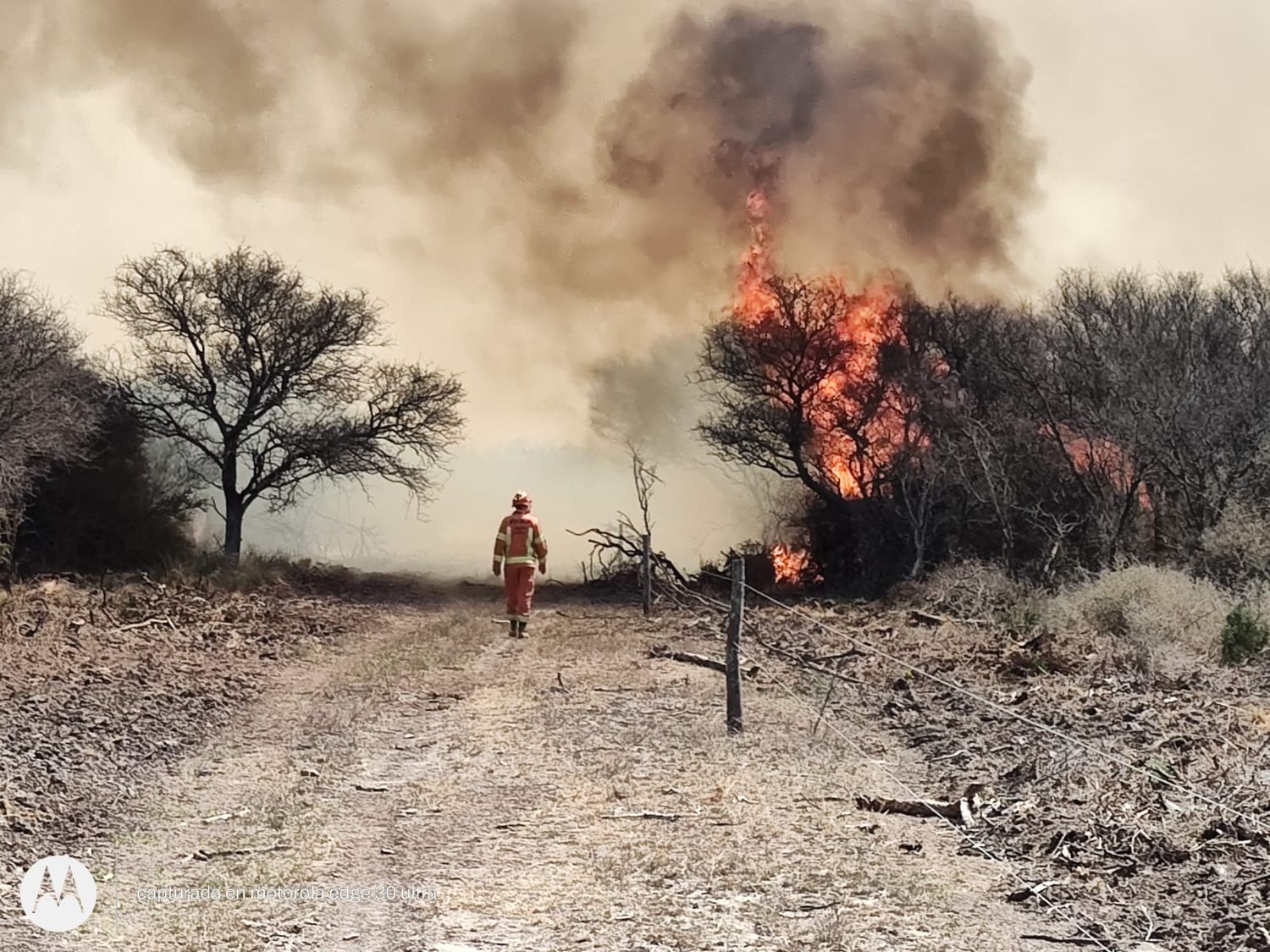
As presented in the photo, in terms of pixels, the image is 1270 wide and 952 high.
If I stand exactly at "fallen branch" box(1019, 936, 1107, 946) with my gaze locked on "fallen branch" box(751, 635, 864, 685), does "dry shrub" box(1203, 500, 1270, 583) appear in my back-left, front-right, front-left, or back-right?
front-right

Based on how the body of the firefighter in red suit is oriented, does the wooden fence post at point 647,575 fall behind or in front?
in front

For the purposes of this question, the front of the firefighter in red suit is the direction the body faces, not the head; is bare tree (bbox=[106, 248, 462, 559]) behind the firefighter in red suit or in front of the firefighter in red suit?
in front

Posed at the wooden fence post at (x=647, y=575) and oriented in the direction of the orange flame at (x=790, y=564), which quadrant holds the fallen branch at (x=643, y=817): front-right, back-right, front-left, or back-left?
back-right

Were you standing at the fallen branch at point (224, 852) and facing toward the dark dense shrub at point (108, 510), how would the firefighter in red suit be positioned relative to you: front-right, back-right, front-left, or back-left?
front-right

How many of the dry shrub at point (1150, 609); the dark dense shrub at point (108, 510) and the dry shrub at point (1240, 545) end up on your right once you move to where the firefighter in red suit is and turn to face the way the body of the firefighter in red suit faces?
2

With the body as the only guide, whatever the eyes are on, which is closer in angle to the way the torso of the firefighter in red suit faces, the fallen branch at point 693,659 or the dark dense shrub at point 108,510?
the dark dense shrub

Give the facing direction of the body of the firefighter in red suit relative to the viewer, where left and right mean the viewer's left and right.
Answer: facing away from the viewer

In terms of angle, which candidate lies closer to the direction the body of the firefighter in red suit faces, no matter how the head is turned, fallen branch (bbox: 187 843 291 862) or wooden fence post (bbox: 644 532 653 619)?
the wooden fence post

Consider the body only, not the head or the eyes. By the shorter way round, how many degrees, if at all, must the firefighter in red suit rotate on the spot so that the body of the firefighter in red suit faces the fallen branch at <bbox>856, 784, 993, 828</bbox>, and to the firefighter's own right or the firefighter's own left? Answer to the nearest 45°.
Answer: approximately 180°

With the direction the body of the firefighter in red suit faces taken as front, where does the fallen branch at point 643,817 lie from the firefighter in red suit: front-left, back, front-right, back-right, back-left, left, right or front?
back

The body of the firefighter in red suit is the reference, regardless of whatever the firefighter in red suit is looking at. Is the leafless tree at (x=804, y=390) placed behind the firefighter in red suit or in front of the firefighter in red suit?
in front

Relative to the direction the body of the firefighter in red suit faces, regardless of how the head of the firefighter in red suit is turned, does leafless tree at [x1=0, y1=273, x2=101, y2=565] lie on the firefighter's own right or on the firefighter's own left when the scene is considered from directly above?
on the firefighter's own left

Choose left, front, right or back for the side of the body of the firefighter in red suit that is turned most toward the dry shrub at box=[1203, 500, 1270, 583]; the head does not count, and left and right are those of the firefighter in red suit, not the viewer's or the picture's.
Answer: right
